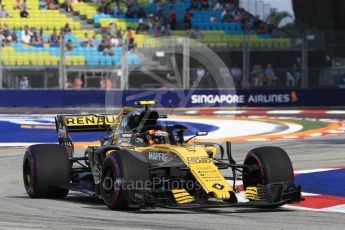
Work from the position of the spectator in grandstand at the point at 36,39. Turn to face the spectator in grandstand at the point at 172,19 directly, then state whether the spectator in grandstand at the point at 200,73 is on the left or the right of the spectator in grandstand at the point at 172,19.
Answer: right

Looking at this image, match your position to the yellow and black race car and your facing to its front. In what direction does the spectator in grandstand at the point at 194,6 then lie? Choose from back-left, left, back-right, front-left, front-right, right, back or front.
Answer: back-left

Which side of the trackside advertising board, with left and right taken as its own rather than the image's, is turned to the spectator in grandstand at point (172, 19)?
back

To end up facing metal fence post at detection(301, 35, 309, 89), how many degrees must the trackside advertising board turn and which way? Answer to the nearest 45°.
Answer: approximately 90° to its left

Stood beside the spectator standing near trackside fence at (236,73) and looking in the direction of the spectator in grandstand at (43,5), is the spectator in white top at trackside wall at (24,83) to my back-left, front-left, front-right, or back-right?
front-left

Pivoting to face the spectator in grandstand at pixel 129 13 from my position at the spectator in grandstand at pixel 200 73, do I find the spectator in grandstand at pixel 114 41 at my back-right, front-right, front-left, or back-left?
front-left

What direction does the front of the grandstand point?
toward the camera

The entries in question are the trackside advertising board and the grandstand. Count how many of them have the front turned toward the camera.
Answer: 2

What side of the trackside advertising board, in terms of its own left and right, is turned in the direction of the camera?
front

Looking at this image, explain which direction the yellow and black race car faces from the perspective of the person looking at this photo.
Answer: facing the viewer and to the right of the viewer

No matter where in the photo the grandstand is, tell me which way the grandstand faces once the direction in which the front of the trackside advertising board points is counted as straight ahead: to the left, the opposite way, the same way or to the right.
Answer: the same way
